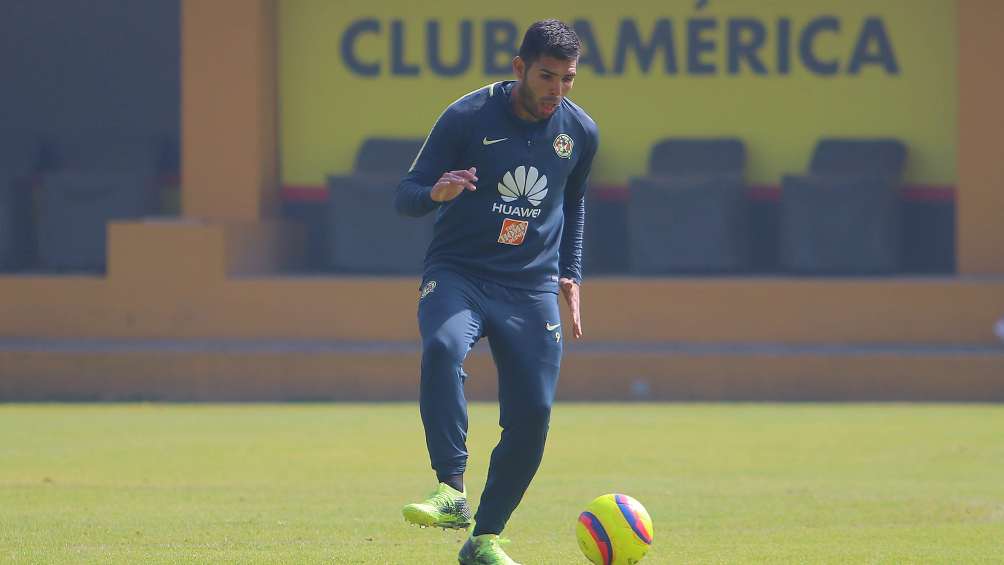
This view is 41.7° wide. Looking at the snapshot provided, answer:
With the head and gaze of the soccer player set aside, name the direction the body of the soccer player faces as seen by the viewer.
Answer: toward the camera

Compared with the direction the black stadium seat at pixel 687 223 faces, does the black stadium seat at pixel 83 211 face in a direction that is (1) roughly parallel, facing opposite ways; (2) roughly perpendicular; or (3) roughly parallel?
roughly parallel

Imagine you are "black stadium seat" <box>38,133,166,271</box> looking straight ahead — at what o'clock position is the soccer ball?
The soccer ball is roughly at 12 o'clock from the black stadium seat.

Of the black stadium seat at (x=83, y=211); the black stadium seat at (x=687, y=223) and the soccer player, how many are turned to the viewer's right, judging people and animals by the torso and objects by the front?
0

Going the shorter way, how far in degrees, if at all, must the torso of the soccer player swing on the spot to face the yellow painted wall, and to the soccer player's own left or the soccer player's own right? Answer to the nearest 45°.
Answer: approximately 180°

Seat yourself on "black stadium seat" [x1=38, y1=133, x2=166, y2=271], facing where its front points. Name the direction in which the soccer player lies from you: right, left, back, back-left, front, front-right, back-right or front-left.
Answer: front-left

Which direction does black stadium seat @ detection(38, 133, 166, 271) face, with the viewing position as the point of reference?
facing the viewer and to the left of the viewer

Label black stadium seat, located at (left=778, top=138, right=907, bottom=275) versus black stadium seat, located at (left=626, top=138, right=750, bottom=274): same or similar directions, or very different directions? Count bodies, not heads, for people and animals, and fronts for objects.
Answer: same or similar directions

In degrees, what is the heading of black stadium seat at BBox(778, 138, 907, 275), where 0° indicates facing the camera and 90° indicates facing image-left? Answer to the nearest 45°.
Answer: approximately 45°

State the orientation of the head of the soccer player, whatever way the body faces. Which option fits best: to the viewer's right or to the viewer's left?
to the viewer's right

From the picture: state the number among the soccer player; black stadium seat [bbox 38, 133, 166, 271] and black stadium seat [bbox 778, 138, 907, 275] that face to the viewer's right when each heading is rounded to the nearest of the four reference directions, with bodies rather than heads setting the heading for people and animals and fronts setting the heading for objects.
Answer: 0

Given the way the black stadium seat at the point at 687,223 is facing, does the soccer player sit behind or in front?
in front

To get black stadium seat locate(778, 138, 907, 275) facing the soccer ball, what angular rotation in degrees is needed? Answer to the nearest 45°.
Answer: approximately 45° to its left
